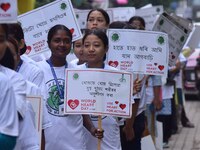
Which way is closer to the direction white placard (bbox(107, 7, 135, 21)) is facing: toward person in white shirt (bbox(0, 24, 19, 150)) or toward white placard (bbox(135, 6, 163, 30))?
the person in white shirt

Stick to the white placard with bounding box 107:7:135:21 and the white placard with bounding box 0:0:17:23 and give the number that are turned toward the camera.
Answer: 2

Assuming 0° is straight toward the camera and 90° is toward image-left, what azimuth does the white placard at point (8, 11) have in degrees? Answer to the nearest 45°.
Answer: approximately 0°

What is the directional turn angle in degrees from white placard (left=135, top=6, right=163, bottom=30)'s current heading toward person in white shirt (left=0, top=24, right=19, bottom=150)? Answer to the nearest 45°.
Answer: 0° — it already faces them
